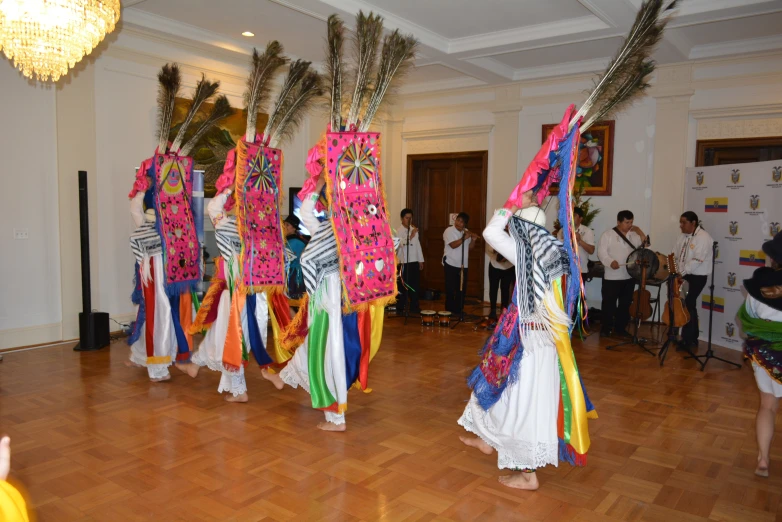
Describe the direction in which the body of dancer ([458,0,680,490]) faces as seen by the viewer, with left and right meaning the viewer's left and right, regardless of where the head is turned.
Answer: facing to the left of the viewer

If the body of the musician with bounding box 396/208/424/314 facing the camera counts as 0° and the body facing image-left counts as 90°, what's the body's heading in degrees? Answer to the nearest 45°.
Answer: approximately 0°

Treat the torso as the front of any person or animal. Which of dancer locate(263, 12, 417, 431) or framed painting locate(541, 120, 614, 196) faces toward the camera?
the framed painting

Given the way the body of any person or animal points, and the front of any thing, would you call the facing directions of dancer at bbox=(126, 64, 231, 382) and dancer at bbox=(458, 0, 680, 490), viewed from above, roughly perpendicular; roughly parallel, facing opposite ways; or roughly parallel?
roughly parallel

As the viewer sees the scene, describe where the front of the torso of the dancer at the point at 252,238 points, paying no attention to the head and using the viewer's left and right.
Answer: facing away from the viewer and to the left of the viewer

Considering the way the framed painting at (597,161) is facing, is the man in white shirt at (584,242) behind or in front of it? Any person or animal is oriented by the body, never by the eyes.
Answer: in front

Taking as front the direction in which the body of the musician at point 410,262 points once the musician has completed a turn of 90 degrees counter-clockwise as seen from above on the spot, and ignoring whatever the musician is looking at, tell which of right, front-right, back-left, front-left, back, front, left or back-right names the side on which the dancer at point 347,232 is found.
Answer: right

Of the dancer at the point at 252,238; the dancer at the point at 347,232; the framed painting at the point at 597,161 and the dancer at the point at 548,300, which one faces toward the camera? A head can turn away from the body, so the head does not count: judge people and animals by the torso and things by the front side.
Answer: the framed painting

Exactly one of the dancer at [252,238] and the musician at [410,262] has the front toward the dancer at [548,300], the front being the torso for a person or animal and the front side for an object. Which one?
the musician

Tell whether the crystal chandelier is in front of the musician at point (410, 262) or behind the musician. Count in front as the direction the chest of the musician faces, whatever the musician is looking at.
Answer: in front

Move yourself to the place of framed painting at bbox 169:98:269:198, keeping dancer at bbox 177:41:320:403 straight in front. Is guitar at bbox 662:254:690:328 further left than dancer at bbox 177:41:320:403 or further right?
left

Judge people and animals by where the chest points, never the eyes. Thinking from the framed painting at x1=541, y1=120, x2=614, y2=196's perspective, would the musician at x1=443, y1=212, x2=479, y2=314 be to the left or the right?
on its right

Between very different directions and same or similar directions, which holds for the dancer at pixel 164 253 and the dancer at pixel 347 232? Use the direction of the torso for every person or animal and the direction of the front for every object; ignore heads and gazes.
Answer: same or similar directions

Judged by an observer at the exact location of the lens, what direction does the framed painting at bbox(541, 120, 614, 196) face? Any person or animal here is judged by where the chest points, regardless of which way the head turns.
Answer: facing the viewer
